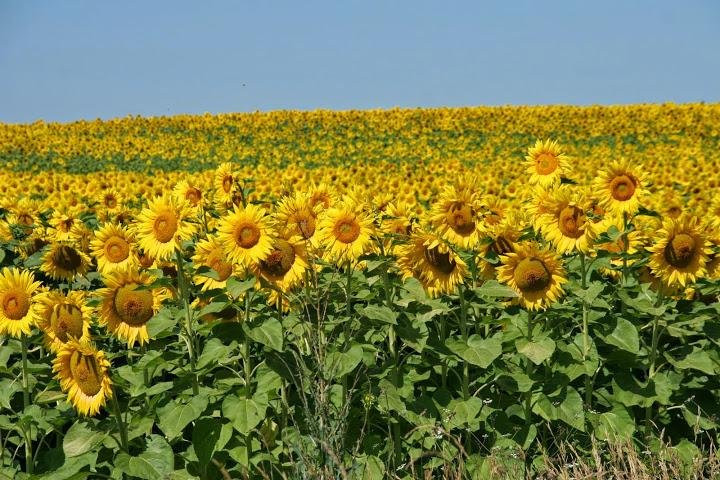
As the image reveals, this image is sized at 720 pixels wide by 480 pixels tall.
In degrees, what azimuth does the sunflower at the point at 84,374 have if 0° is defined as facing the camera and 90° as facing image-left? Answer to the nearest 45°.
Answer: approximately 315°

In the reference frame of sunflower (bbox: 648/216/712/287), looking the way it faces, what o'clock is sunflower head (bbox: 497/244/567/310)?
The sunflower head is roughly at 2 o'clock from the sunflower.

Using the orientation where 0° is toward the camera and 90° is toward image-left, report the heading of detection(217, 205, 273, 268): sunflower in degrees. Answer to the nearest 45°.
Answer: approximately 0°

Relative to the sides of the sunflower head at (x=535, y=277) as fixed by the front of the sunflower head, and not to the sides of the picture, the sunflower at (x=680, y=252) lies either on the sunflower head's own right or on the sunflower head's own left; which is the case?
on the sunflower head's own left

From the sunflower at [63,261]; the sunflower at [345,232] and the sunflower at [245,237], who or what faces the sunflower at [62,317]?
the sunflower at [63,261]

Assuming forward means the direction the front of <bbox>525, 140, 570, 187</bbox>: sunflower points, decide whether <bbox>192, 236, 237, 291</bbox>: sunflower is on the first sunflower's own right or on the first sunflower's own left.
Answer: on the first sunflower's own right
